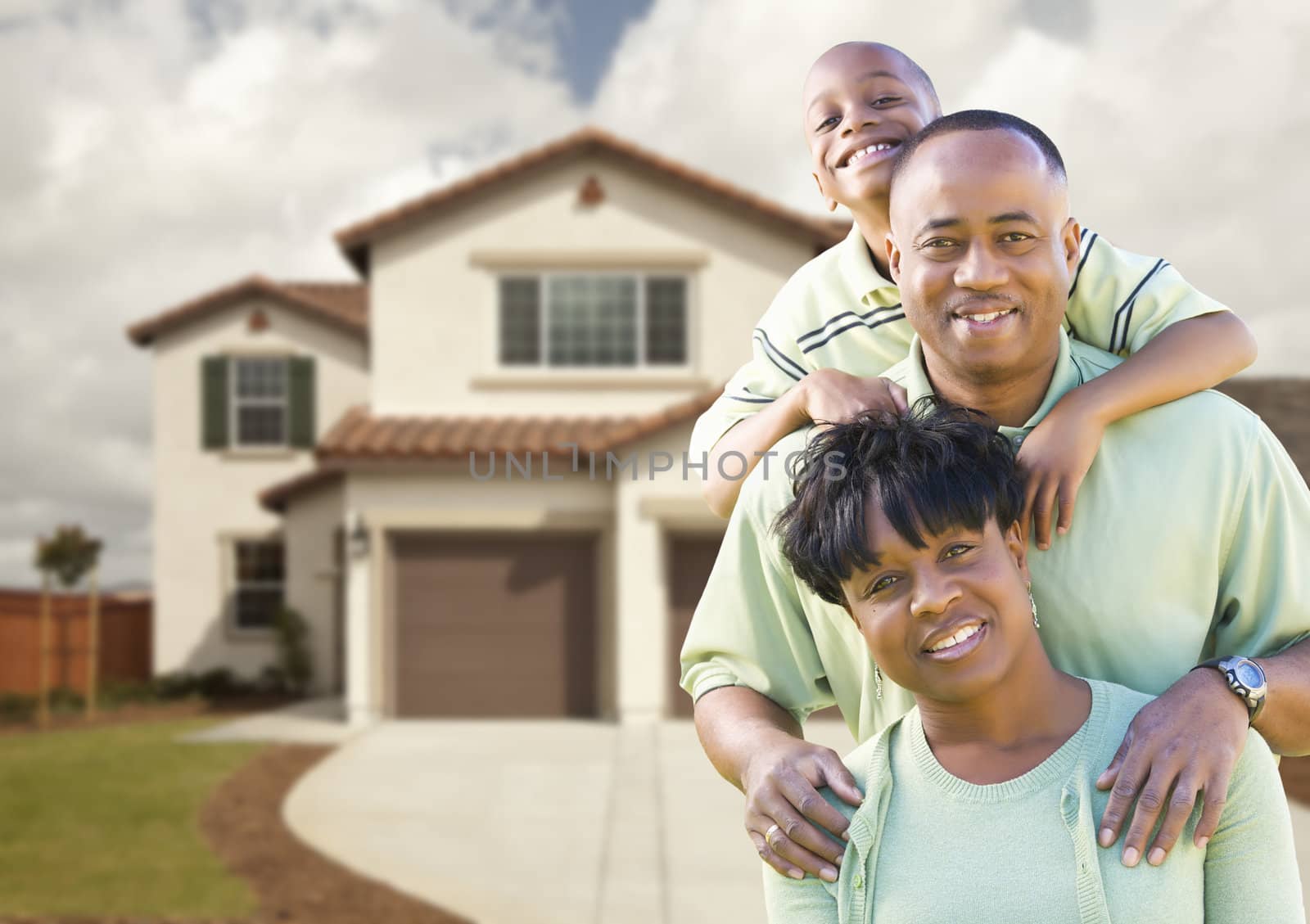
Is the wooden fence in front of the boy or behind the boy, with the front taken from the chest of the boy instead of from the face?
behind

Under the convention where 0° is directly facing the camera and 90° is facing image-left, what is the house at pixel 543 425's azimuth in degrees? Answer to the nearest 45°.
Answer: approximately 0°

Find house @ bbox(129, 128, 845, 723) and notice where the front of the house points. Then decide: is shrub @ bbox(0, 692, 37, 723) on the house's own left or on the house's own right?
on the house's own right

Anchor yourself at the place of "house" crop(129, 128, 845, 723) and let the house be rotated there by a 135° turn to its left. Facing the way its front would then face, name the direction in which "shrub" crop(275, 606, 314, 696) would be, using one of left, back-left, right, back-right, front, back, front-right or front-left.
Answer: back

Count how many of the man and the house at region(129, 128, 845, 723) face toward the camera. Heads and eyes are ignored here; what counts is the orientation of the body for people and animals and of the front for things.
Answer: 2

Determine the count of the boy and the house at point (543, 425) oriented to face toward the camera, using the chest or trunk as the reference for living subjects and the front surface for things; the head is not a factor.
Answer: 2

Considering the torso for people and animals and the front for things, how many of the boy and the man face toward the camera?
2

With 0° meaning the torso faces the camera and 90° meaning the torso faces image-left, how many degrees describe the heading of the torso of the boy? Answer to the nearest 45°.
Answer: approximately 0°

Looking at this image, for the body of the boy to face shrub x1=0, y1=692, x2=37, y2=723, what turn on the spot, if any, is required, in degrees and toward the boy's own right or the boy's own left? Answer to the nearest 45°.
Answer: approximately 135° to the boy's own right

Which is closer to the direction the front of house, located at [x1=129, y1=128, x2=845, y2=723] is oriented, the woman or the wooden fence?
the woman

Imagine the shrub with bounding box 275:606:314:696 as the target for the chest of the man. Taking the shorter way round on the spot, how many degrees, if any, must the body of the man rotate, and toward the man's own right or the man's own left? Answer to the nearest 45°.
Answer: approximately 135° to the man's own right
